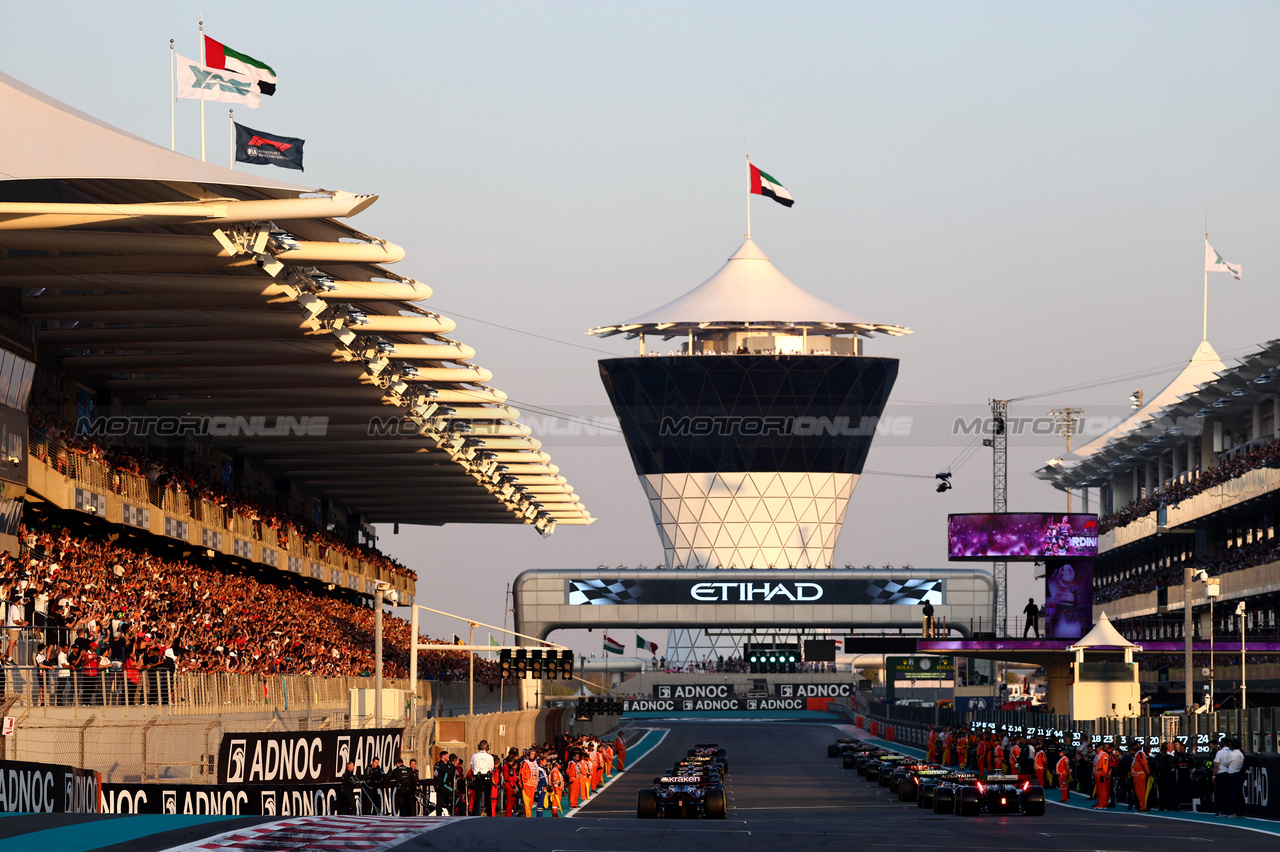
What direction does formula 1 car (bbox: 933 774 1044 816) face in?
away from the camera

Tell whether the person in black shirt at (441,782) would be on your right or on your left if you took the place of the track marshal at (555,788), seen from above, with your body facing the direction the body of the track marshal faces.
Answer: on your right

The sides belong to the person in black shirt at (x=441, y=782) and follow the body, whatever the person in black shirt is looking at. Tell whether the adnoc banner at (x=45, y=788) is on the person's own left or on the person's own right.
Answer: on the person's own right
